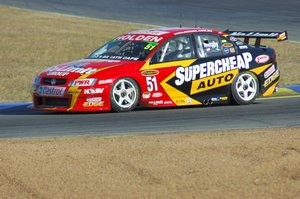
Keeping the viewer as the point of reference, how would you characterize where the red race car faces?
facing the viewer and to the left of the viewer
